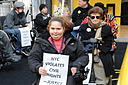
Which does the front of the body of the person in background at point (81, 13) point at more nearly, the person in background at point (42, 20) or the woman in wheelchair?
the woman in wheelchair

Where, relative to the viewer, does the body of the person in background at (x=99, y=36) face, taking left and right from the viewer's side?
facing the viewer

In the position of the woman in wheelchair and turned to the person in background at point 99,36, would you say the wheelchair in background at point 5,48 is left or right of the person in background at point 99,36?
left

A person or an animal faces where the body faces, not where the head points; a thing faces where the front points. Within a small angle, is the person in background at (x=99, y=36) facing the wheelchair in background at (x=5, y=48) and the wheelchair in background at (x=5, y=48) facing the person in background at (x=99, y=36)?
no

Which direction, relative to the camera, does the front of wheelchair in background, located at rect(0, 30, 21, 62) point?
to the viewer's right

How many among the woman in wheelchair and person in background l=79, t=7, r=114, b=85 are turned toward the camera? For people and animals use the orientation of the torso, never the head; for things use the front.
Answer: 2

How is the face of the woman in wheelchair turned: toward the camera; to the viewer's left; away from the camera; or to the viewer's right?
toward the camera

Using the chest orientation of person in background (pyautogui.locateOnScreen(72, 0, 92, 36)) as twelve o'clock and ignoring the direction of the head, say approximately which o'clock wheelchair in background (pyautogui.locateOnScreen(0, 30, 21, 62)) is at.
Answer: wheelchair in background (pyautogui.locateOnScreen(0, 30, 21, 62)) is roughly at 2 o'clock from person in background (pyautogui.locateOnScreen(72, 0, 92, 36)).

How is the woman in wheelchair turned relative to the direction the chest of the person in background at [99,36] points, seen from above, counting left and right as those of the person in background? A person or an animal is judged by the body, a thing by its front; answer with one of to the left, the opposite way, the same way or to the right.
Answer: the same way

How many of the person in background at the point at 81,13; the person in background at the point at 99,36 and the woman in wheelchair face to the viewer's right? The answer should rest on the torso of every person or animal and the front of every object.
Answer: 0

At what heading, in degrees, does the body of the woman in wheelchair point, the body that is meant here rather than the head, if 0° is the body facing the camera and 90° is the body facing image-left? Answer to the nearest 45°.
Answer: approximately 0°

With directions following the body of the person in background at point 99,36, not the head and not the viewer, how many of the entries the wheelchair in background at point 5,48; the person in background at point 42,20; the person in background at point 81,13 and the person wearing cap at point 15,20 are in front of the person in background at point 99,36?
0

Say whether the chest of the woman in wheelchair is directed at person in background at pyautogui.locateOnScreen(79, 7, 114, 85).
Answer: no

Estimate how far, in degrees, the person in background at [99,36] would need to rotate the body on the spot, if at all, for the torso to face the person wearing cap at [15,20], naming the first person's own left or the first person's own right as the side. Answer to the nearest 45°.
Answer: approximately 135° to the first person's own right

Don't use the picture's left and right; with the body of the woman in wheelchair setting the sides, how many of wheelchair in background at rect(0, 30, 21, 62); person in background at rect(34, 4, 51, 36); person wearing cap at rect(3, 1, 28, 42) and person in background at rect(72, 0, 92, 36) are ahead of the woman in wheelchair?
0

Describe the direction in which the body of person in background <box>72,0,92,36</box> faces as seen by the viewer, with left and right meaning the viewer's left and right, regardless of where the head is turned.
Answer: facing the viewer and to the left of the viewer

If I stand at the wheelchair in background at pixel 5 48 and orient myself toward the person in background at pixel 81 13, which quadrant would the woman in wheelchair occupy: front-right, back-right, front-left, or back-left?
front-right
